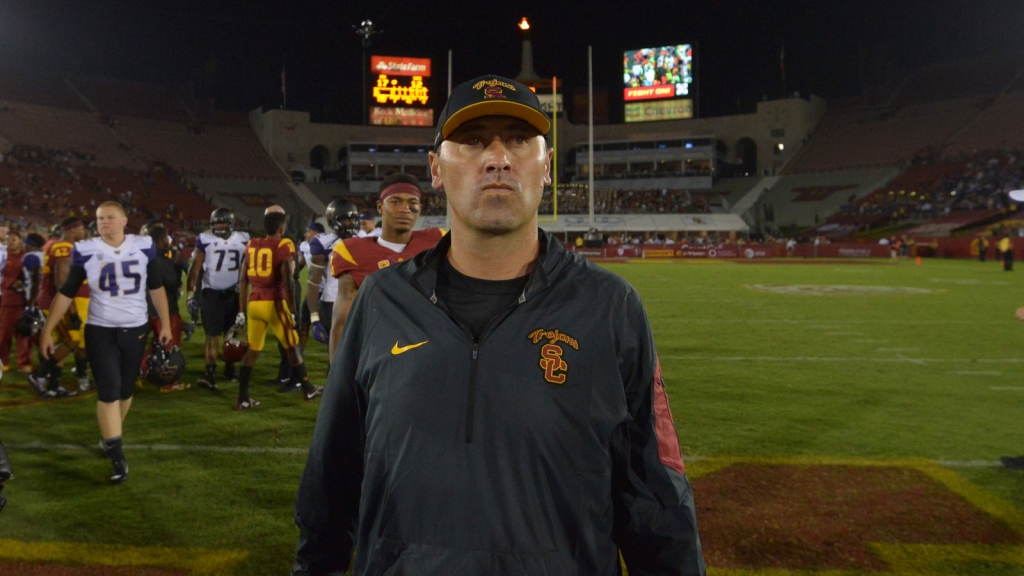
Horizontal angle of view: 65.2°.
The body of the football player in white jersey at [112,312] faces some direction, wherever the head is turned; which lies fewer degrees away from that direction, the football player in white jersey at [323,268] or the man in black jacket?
the man in black jacket

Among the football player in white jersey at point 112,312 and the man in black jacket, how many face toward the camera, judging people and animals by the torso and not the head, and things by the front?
2

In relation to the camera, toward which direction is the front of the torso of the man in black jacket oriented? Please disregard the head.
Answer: toward the camera

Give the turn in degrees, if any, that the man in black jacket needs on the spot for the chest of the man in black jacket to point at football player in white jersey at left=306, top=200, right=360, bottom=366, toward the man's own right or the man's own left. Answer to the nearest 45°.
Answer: approximately 180°

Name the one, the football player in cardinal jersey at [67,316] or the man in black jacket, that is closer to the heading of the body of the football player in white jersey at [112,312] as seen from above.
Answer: the man in black jacket

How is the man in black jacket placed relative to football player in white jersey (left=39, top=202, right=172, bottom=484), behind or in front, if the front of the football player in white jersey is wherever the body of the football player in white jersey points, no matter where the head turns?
in front
